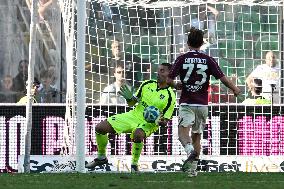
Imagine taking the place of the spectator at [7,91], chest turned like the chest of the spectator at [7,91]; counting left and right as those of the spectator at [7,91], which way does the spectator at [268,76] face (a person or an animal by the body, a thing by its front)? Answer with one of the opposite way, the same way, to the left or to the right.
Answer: the same way

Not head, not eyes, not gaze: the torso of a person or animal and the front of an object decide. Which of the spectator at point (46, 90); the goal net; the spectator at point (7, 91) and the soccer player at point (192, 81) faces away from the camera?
the soccer player

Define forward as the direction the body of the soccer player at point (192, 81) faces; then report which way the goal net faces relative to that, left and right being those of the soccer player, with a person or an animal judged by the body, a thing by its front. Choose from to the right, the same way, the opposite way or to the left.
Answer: the opposite way

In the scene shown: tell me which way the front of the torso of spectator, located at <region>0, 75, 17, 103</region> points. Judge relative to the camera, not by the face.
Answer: toward the camera

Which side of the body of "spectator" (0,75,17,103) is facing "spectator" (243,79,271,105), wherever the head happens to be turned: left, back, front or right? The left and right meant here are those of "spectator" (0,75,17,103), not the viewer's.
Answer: left

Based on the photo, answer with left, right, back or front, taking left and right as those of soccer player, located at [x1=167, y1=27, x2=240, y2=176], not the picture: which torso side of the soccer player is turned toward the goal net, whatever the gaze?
front

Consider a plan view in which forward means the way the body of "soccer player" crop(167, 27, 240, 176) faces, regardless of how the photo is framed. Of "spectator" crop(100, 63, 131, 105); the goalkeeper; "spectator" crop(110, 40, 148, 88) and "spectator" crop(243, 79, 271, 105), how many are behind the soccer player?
0

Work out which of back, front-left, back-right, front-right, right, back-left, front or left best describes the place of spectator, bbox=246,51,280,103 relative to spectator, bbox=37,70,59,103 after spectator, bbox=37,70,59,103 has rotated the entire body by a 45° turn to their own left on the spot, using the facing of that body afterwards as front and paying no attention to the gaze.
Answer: front-left

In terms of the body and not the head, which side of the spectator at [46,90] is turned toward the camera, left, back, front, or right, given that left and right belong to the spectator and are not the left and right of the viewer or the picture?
front

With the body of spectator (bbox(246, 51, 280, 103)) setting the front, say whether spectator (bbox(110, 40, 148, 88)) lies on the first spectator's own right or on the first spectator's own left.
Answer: on the first spectator's own right

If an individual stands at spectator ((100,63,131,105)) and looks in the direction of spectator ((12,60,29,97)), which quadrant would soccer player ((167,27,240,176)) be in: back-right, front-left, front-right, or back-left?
back-left

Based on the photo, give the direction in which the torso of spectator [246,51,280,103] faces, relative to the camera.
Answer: toward the camera

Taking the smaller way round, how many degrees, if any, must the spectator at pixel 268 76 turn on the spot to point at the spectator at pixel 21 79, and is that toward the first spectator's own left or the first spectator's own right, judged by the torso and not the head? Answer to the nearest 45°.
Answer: approximately 90° to the first spectator's own right

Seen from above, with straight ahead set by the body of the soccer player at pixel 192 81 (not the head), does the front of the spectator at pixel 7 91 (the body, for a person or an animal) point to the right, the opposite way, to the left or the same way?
the opposite way

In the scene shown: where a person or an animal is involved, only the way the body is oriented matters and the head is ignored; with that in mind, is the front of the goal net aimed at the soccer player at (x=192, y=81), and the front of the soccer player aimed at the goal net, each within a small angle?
yes

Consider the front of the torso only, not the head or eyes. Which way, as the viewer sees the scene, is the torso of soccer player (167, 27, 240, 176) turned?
away from the camera

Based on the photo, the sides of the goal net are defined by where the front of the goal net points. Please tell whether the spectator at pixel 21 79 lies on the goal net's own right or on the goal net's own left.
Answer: on the goal net's own right

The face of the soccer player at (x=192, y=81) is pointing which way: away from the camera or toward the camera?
away from the camera

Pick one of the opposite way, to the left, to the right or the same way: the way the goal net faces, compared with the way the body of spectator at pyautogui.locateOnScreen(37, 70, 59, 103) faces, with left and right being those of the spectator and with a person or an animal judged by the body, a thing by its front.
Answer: the same way

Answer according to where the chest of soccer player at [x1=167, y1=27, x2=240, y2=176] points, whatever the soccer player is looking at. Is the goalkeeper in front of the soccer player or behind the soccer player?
in front
